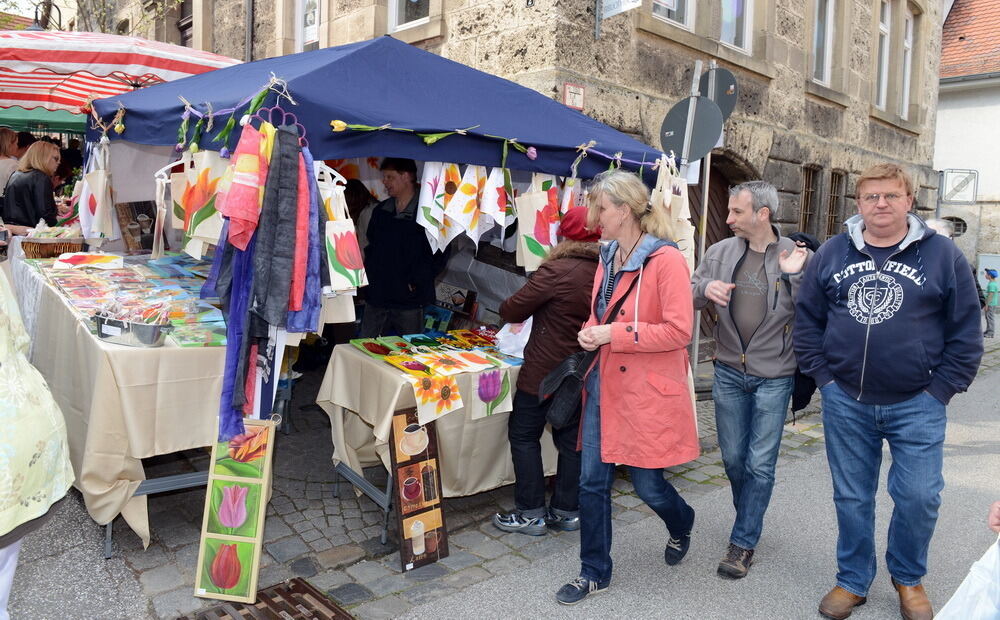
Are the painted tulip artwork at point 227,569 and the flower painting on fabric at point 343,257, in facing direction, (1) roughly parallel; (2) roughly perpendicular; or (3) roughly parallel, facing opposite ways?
roughly parallel

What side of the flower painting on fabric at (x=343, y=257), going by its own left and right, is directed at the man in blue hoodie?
left

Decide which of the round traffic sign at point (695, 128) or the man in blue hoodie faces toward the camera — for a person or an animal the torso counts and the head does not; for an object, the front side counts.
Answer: the man in blue hoodie

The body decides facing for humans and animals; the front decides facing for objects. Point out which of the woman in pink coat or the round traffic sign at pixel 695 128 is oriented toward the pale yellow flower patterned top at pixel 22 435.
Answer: the woman in pink coat

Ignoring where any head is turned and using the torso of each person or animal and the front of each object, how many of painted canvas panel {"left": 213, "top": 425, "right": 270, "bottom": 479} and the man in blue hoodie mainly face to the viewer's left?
0

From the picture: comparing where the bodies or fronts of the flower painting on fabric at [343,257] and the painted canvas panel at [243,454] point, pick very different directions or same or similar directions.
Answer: same or similar directions

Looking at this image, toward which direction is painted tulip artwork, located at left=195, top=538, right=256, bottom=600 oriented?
toward the camera

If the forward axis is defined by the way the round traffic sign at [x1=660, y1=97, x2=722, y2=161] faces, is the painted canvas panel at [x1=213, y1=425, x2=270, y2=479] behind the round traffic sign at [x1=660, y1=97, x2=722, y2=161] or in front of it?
behind

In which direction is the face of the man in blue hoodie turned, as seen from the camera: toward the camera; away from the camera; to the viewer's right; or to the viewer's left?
toward the camera

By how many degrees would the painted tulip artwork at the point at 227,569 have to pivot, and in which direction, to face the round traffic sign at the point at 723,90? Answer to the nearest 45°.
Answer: approximately 135° to its left

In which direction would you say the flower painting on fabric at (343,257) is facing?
toward the camera

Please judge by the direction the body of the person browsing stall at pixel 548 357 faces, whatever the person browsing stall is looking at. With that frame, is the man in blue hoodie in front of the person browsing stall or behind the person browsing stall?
behind

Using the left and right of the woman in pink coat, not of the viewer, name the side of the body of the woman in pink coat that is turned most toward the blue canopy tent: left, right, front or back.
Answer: right

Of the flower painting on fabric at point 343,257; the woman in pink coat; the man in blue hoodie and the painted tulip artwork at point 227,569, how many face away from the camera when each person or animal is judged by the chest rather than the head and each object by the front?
0

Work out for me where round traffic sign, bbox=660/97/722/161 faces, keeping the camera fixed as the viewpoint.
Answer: facing away from the viewer

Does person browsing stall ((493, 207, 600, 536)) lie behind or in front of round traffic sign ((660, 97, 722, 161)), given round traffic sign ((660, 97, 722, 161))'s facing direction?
behind
